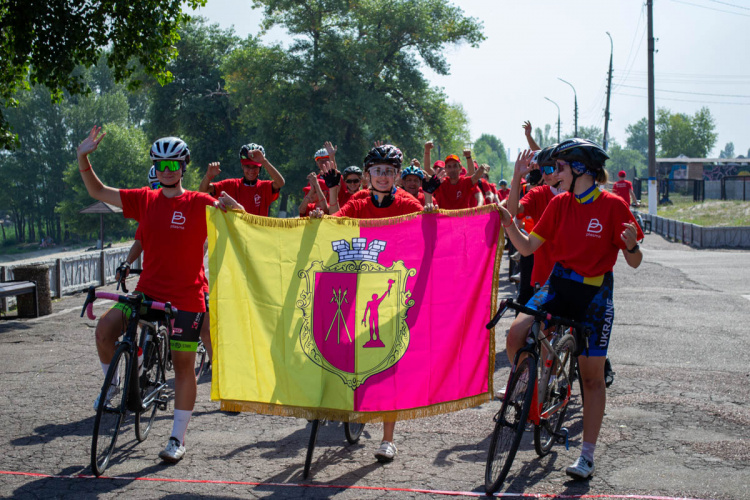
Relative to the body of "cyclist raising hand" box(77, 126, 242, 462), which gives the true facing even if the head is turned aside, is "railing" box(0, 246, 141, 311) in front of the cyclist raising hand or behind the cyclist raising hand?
behind

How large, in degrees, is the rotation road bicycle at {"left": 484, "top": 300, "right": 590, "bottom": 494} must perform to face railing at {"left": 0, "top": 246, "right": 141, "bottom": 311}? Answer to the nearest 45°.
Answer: approximately 90° to its right

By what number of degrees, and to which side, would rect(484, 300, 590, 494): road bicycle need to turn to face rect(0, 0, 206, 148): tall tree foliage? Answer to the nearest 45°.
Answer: approximately 90° to its right

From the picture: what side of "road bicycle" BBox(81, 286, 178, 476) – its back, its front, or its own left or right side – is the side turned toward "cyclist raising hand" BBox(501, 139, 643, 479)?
left

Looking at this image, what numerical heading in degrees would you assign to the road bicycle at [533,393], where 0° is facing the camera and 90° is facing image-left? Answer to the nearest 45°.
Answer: approximately 45°

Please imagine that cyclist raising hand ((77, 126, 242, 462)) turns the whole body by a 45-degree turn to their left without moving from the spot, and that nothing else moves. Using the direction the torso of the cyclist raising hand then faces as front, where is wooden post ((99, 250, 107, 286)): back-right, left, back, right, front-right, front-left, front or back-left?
back-left

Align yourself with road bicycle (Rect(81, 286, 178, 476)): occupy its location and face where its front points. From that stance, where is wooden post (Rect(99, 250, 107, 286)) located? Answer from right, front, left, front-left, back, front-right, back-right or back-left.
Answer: back-right

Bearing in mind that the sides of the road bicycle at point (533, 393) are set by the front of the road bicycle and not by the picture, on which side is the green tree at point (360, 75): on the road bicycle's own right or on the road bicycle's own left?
on the road bicycle's own right

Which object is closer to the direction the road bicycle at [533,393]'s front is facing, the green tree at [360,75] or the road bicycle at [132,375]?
the road bicycle
